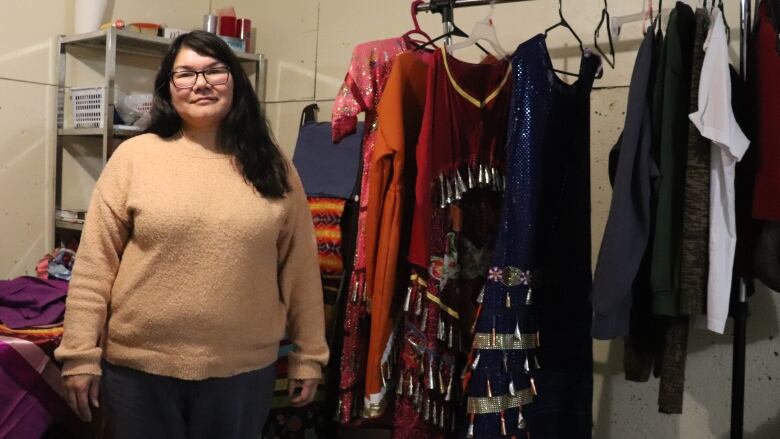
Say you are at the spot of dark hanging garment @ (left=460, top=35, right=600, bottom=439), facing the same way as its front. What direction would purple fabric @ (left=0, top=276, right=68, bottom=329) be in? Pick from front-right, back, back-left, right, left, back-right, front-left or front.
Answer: front-right

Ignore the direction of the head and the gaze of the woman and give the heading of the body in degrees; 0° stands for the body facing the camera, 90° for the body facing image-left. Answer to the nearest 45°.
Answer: approximately 0°

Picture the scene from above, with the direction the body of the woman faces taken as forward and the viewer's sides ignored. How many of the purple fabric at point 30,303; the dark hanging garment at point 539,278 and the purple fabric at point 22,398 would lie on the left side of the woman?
1

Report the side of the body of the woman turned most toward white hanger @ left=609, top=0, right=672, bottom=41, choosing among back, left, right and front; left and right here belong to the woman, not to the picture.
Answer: left

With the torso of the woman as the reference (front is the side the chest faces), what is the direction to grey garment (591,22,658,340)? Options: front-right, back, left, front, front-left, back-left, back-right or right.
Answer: left

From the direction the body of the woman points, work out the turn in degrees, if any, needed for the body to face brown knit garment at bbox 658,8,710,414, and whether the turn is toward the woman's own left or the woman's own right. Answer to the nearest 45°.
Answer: approximately 90° to the woman's own left
